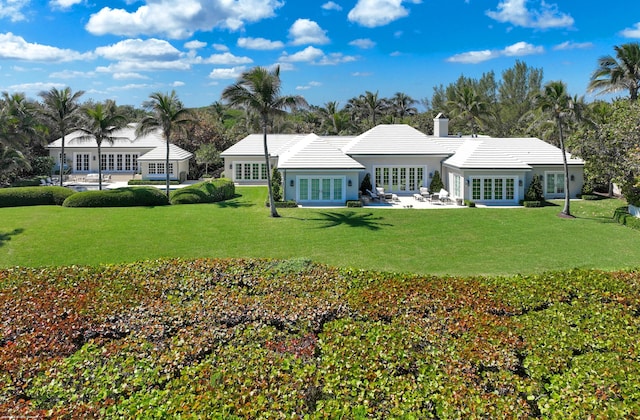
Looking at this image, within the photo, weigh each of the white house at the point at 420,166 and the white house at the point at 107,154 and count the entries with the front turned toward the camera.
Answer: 2

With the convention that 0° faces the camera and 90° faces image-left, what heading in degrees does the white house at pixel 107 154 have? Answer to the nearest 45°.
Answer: approximately 0°

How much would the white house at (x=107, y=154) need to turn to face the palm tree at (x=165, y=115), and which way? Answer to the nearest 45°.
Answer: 0° — it already faces it

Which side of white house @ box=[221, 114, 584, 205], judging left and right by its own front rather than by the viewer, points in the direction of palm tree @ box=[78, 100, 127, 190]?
right

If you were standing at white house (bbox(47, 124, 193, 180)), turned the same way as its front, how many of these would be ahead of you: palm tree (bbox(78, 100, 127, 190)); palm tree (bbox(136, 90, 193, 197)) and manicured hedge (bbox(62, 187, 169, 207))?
3

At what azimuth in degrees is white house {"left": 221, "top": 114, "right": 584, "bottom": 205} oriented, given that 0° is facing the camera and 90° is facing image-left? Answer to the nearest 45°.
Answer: approximately 0°

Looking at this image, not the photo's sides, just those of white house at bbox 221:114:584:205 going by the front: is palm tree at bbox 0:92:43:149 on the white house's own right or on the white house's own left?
on the white house's own right

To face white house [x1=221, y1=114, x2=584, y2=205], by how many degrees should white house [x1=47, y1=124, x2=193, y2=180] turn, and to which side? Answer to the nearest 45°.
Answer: approximately 45° to its left

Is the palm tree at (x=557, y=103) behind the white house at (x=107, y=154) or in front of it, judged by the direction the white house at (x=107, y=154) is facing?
in front

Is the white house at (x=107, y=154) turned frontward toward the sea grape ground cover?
yes
